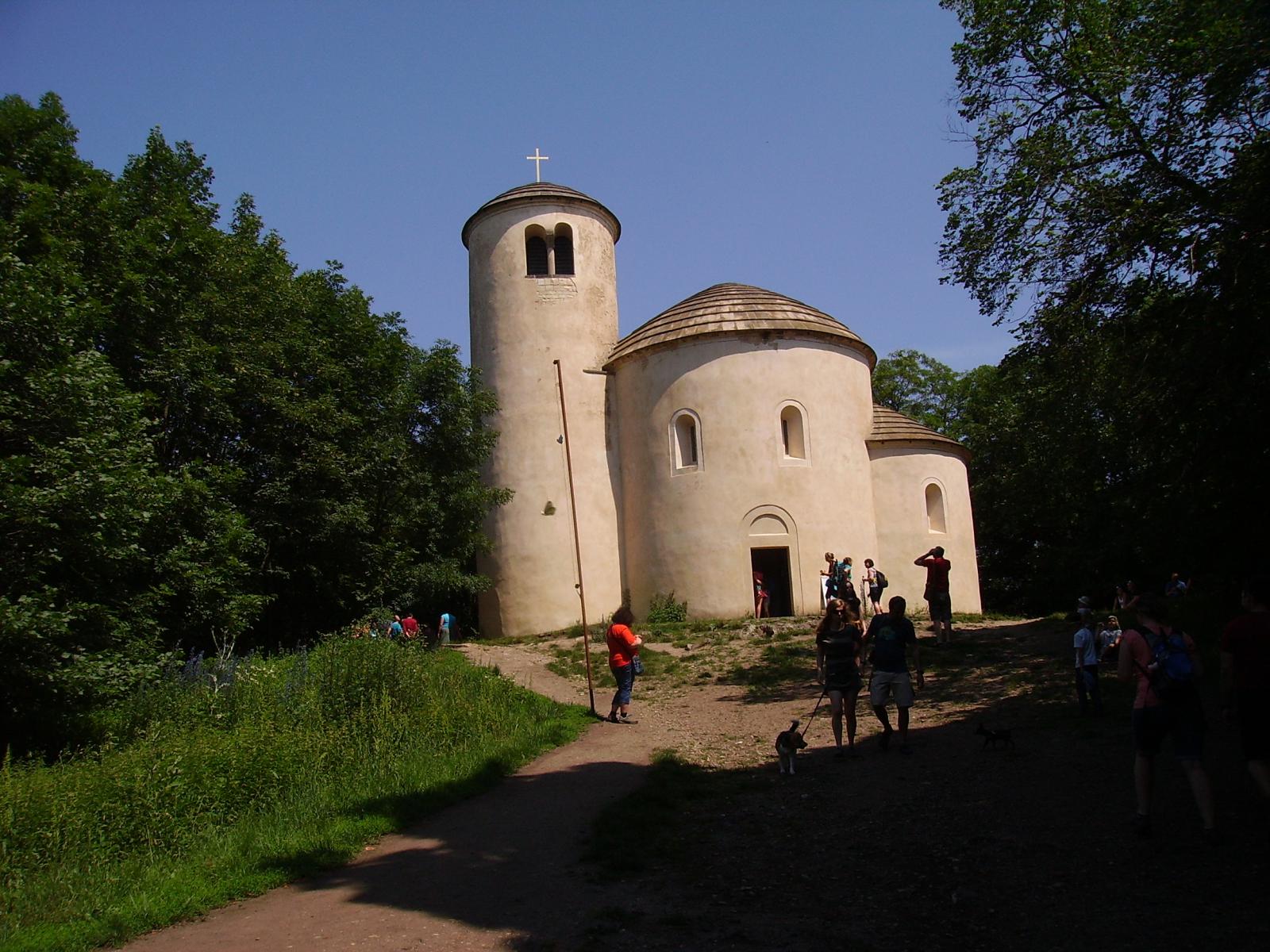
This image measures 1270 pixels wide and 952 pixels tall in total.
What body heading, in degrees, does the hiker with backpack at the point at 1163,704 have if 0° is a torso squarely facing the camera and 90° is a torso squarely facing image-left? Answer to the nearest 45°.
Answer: approximately 135°

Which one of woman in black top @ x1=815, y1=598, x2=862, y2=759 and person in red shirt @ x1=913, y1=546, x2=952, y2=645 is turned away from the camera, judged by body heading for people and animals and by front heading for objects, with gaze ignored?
the person in red shirt

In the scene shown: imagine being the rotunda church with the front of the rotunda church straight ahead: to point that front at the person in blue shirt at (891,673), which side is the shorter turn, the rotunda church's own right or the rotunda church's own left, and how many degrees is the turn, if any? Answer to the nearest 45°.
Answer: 0° — it already faces them

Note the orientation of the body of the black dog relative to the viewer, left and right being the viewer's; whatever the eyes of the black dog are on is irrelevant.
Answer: facing to the left of the viewer

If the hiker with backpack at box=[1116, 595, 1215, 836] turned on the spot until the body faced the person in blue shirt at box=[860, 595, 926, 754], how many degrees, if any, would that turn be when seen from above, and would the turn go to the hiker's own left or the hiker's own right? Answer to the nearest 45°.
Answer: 0° — they already face them

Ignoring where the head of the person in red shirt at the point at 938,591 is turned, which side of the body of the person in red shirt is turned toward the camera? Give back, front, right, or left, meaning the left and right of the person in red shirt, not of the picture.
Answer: back

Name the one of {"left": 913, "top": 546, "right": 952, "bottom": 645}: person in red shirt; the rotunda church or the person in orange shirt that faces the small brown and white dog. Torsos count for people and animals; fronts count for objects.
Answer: the rotunda church
